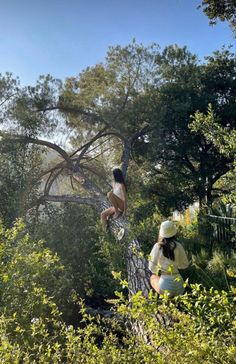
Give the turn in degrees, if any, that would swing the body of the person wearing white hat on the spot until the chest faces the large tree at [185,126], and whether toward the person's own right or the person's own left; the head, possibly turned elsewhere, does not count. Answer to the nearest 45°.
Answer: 0° — they already face it

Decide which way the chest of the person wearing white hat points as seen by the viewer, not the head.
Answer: away from the camera

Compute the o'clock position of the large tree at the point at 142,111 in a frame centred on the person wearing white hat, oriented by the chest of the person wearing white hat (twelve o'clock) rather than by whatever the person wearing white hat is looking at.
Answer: The large tree is roughly at 12 o'clock from the person wearing white hat.
